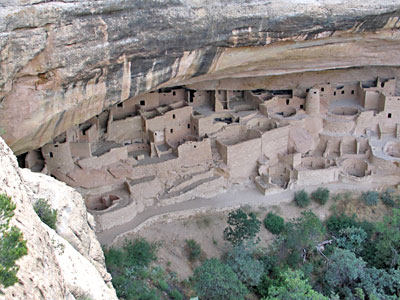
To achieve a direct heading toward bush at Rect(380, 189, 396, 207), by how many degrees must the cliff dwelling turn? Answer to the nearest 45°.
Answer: approximately 90° to its left

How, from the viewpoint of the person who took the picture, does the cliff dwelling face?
facing the viewer

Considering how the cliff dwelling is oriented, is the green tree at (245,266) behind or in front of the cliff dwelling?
in front

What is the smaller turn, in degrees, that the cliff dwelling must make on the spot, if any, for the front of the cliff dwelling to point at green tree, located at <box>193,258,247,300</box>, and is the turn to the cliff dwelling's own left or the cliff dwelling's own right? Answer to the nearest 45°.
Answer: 0° — it already faces it

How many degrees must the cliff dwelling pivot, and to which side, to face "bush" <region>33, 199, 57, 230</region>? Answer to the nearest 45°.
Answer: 0° — it already faces it

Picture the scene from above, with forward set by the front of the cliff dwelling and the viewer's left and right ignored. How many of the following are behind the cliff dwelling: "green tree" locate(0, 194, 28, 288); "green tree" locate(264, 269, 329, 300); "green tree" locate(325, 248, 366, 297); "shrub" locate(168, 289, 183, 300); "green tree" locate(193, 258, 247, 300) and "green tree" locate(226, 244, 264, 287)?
0

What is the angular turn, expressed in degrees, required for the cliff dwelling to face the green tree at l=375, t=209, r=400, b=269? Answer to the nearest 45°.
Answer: approximately 45° to its left

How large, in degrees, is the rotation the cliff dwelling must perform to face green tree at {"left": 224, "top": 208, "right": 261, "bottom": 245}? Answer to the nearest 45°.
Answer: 0° — it already faces it

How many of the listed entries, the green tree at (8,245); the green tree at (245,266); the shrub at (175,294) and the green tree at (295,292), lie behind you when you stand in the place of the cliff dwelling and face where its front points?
0

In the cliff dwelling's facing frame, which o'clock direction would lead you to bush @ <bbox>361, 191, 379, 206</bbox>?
The bush is roughly at 9 o'clock from the cliff dwelling.

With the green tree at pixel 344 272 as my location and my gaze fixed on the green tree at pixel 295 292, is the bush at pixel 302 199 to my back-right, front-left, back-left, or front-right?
back-right

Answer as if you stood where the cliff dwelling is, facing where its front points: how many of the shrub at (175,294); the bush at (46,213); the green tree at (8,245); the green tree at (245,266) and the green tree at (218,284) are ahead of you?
5

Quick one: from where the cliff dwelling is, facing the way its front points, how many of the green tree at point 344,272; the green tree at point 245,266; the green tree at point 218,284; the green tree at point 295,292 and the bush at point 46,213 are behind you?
0

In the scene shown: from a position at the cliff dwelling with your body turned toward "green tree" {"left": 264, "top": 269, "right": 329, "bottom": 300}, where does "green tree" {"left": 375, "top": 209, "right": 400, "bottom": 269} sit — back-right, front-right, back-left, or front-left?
front-left

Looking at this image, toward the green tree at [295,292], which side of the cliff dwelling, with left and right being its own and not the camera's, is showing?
front
